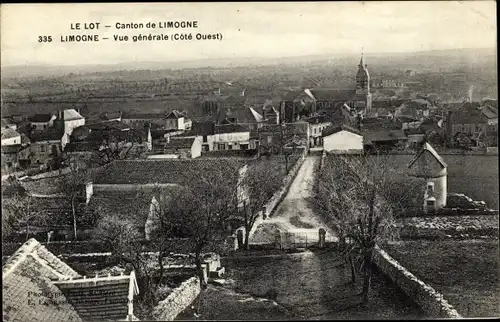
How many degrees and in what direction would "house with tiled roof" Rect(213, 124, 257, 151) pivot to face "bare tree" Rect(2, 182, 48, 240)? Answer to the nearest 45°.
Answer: approximately 45° to its right

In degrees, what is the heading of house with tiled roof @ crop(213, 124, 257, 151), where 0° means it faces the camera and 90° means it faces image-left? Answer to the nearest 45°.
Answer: approximately 0°

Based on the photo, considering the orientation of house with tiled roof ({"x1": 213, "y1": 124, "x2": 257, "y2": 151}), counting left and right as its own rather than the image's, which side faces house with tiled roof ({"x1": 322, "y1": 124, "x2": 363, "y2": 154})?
left

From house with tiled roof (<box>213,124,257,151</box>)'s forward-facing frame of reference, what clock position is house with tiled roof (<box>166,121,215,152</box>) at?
house with tiled roof (<box>166,121,215,152</box>) is roughly at 3 o'clock from house with tiled roof (<box>213,124,257,151</box>).

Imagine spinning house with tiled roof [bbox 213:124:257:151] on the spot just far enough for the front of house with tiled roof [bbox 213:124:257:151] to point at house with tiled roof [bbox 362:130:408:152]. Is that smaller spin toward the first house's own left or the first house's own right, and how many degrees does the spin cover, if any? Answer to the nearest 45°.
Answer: approximately 90° to the first house's own left

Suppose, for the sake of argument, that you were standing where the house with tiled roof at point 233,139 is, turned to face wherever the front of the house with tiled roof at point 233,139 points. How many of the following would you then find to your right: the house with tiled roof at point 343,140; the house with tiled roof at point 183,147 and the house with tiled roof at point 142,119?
2

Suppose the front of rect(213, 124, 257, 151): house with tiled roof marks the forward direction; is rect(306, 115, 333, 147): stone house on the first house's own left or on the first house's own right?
on the first house's own left
